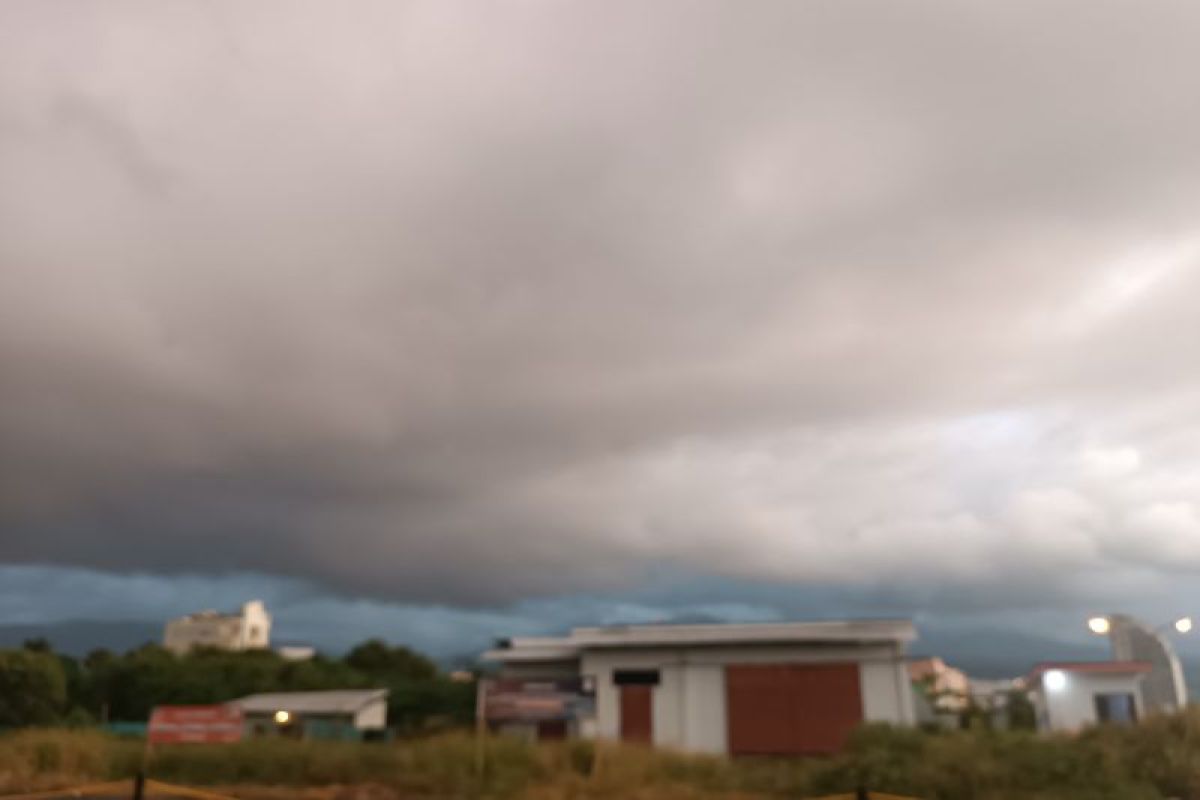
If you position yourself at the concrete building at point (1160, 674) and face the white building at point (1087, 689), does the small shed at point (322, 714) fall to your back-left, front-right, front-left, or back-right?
front-right

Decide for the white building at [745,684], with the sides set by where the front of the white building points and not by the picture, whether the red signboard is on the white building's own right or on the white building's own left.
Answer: on the white building's own right

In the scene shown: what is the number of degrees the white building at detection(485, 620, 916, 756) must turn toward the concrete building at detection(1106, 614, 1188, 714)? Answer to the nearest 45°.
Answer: approximately 135° to its left

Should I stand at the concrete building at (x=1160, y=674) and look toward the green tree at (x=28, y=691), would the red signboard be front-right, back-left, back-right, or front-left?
front-left

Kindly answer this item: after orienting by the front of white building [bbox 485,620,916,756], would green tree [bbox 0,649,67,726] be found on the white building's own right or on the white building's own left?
on the white building's own right

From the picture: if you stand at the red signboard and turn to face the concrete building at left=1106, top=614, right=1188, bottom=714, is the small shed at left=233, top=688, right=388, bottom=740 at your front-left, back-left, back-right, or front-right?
front-left

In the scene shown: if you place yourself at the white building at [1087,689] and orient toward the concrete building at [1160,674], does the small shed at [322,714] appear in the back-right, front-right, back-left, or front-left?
back-left

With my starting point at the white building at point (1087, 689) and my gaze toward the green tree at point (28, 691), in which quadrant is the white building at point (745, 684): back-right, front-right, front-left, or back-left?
front-left

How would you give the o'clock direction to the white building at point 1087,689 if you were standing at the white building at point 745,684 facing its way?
the white building at point 1087,689 is roughly at 8 o'clock from the white building at point 745,684.

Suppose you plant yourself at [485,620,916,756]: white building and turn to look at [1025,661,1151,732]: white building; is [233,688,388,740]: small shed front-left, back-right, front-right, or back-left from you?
back-left

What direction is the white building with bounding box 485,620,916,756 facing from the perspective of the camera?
toward the camera

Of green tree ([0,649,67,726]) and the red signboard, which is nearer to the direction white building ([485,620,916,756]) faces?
the red signboard
